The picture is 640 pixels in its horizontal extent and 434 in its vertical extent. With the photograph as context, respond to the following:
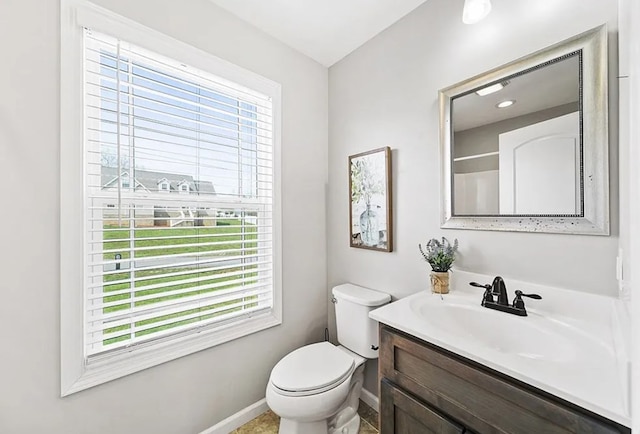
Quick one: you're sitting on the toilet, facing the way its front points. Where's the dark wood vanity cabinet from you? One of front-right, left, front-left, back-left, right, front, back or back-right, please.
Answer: left

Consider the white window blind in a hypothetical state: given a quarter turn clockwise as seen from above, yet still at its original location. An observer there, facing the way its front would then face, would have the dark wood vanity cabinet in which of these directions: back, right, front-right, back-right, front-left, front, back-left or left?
left

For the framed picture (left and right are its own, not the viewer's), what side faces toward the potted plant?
left

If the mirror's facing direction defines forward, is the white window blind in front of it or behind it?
in front

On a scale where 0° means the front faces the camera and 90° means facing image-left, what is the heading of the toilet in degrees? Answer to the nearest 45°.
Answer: approximately 45°

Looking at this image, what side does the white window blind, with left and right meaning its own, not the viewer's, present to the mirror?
front

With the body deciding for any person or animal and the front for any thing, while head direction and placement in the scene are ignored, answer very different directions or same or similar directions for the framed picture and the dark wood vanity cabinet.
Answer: same or similar directions

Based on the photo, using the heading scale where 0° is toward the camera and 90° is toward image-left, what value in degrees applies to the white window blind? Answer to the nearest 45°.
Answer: approximately 315°

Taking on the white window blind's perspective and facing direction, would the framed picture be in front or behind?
in front
